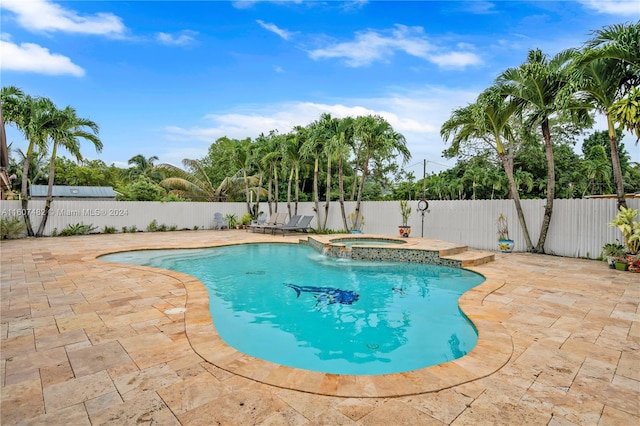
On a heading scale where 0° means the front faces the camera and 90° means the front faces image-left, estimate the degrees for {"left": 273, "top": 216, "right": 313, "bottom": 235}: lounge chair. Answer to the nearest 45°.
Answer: approximately 45°

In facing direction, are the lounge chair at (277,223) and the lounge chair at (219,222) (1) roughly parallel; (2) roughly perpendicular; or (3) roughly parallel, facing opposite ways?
roughly perpendicular

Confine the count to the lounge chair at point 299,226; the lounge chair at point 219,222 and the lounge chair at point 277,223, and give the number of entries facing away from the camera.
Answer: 0

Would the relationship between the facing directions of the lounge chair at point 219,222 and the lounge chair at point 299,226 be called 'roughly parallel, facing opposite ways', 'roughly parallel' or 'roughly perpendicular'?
roughly perpendicular

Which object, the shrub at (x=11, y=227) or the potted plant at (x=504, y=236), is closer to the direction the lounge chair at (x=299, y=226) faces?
the shrub

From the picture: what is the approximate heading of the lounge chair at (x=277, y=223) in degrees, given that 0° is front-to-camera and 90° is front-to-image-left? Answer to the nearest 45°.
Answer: approximately 45°

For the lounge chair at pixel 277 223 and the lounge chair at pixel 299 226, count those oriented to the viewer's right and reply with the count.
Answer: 0
